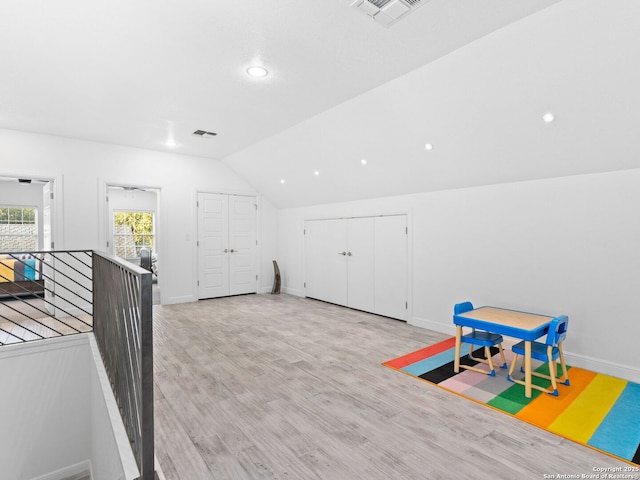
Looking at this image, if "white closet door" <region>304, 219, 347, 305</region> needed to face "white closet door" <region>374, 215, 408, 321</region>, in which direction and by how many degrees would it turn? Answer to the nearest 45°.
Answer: approximately 90° to its left

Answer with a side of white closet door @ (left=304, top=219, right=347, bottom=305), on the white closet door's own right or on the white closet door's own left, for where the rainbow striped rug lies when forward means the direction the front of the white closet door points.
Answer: on the white closet door's own left

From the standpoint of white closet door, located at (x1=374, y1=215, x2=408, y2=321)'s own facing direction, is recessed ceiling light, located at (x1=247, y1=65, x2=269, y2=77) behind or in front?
in front

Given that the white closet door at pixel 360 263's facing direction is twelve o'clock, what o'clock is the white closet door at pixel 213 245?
the white closet door at pixel 213 245 is roughly at 2 o'clock from the white closet door at pixel 360 263.

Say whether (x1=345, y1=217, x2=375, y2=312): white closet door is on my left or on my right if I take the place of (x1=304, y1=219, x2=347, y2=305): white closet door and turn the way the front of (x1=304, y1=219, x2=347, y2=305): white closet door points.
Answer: on my left

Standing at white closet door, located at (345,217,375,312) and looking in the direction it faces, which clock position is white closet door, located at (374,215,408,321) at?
white closet door, located at (374,215,408,321) is roughly at 9 o'clock from white closet door, located at (345,217,375,312).

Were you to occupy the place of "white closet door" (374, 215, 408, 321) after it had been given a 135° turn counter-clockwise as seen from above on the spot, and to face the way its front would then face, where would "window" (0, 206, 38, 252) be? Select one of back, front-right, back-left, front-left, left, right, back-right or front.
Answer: back

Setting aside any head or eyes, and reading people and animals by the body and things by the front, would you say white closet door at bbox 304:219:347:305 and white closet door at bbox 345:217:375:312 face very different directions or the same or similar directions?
same or similar directions

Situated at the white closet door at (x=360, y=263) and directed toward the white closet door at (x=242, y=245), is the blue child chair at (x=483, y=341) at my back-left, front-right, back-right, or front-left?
back-left

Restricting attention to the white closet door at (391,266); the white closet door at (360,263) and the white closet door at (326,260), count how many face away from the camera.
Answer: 0

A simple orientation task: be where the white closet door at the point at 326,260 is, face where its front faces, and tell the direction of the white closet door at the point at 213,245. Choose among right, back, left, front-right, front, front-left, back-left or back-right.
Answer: front-right

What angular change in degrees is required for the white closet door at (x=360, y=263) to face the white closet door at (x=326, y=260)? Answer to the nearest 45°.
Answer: approximately 90° to its right

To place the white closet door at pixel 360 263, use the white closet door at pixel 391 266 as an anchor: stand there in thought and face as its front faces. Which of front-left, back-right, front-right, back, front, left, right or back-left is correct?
right

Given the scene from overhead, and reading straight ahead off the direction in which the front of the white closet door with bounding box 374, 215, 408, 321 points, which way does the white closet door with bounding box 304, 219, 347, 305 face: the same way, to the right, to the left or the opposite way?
the same way

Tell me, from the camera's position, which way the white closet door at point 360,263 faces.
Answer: facing the viewer and to the left of the viewer

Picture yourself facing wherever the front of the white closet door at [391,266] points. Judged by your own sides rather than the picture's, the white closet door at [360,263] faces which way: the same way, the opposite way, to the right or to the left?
the same way

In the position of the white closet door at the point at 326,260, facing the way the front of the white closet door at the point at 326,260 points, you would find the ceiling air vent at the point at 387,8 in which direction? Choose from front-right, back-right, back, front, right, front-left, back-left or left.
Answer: front-left

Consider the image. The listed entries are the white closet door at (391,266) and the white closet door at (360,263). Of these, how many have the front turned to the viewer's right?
0
